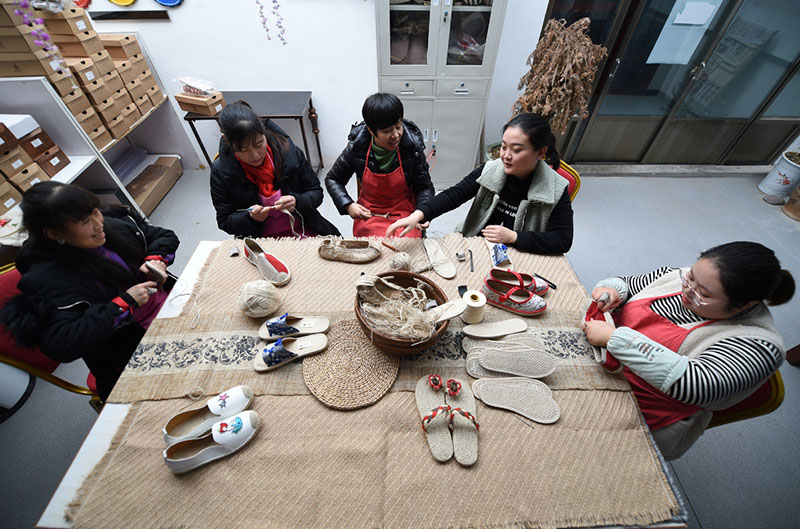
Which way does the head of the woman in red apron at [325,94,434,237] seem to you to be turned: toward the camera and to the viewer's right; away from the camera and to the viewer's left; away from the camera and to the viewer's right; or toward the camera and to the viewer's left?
toward the camera and to the viewer's right

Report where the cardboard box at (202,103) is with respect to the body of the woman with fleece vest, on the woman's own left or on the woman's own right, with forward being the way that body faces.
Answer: on the woman's own right

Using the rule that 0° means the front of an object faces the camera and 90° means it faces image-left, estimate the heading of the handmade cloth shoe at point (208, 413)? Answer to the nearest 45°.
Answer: approximately 225°

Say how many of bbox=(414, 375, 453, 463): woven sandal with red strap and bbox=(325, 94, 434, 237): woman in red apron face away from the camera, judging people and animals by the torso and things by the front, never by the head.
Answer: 1

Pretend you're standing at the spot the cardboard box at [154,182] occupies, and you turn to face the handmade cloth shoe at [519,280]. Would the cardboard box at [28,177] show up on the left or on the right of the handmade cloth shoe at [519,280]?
right

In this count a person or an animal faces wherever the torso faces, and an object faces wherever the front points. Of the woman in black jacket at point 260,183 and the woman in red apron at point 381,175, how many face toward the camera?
2

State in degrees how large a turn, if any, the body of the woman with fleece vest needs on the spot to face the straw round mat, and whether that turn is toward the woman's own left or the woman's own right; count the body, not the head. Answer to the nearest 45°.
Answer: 0° — they already face it

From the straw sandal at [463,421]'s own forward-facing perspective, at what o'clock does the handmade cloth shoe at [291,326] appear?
The handmade cloth shoe is roughly at 9 o'clock from the straw sandal.

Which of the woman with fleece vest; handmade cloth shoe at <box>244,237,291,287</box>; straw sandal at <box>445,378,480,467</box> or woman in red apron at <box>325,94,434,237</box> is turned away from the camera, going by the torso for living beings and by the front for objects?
the straw sandal

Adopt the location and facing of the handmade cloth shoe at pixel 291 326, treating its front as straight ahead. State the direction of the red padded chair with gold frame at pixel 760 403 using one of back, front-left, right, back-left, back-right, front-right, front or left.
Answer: back-left

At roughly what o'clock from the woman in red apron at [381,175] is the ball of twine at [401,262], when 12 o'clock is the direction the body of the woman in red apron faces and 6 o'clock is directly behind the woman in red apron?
The ball of twine is roughly at 12 o'clock from the woman in red apron.

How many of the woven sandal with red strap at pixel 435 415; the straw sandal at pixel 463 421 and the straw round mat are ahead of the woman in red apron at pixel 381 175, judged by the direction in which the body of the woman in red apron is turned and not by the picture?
3

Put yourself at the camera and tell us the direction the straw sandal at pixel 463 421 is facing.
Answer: facing away from the viewer

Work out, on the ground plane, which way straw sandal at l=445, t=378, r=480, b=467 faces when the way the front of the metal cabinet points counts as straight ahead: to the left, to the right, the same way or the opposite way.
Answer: the opposite way

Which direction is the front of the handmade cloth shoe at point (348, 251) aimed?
to the viewer's right

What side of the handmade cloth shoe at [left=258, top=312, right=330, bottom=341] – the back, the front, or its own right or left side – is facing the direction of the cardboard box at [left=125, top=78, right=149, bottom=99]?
right

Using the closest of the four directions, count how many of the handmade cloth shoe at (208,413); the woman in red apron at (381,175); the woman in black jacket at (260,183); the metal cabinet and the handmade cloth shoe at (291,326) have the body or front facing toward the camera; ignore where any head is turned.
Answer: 3
